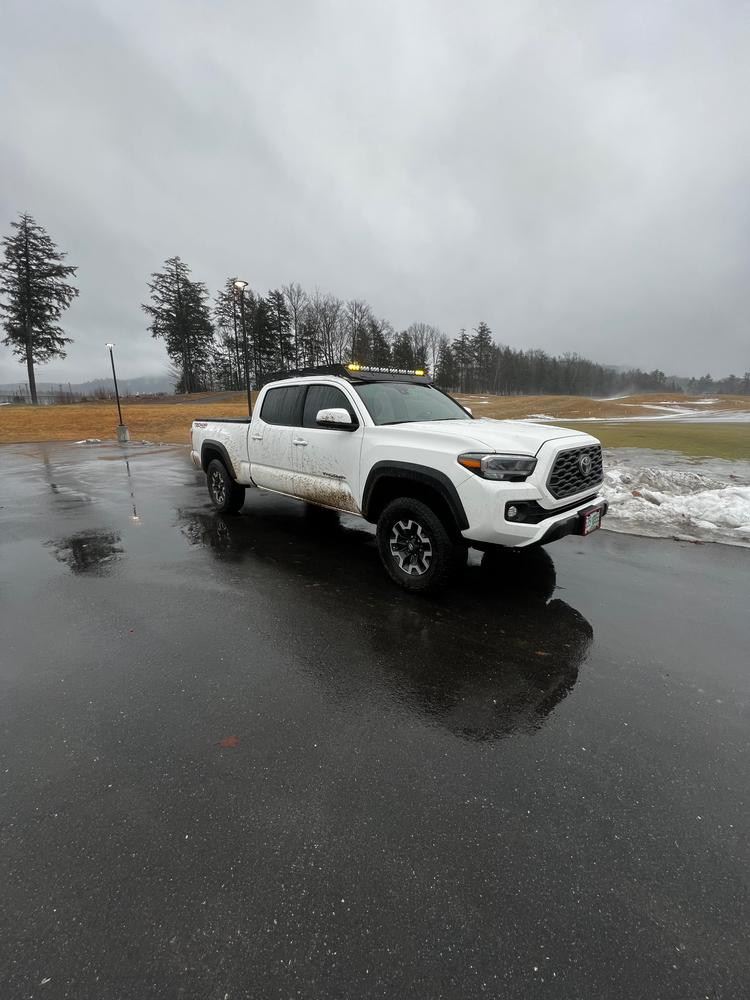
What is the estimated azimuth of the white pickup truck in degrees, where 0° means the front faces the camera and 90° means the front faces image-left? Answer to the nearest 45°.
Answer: approximately 315°
